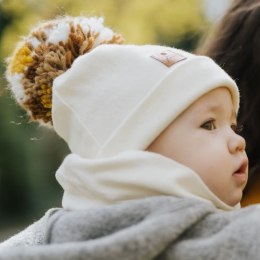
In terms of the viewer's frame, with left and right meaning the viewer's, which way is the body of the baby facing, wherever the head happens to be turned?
facing to the right of the viewer

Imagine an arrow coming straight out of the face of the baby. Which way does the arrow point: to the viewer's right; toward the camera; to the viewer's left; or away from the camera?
to the viewer's right
